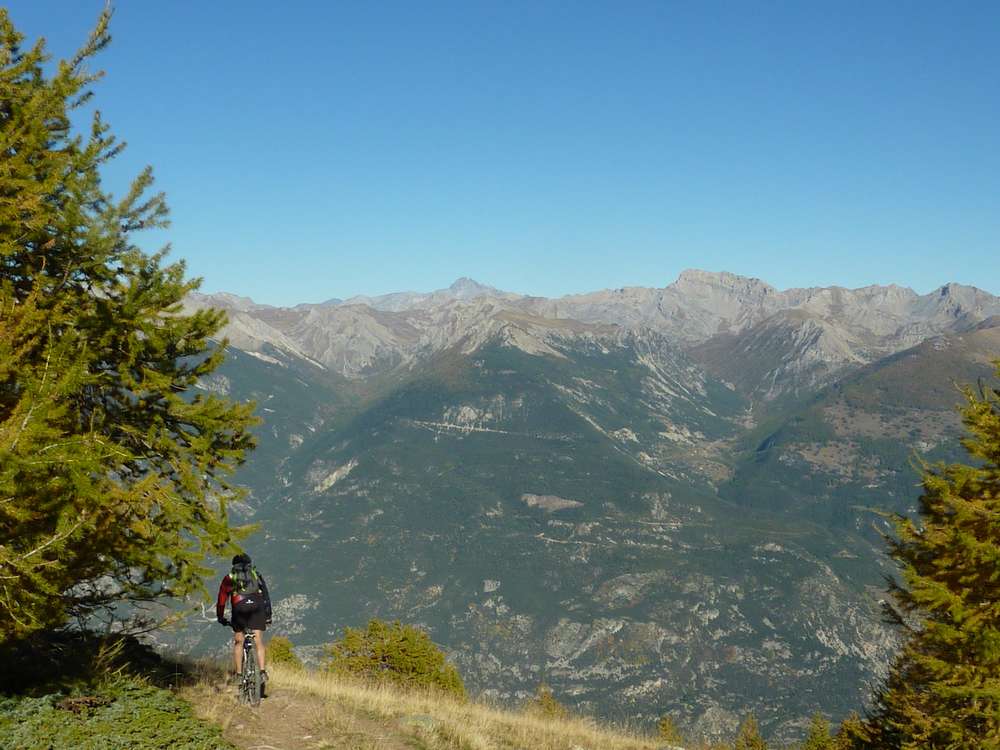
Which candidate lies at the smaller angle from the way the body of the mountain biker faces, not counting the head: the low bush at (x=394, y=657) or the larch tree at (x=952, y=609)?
the low bush

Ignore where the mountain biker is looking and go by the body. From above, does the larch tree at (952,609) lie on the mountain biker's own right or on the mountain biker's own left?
on the mountain biker's own right

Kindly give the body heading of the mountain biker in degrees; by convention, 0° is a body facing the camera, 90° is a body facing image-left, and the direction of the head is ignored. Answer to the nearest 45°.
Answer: approximately 180°
